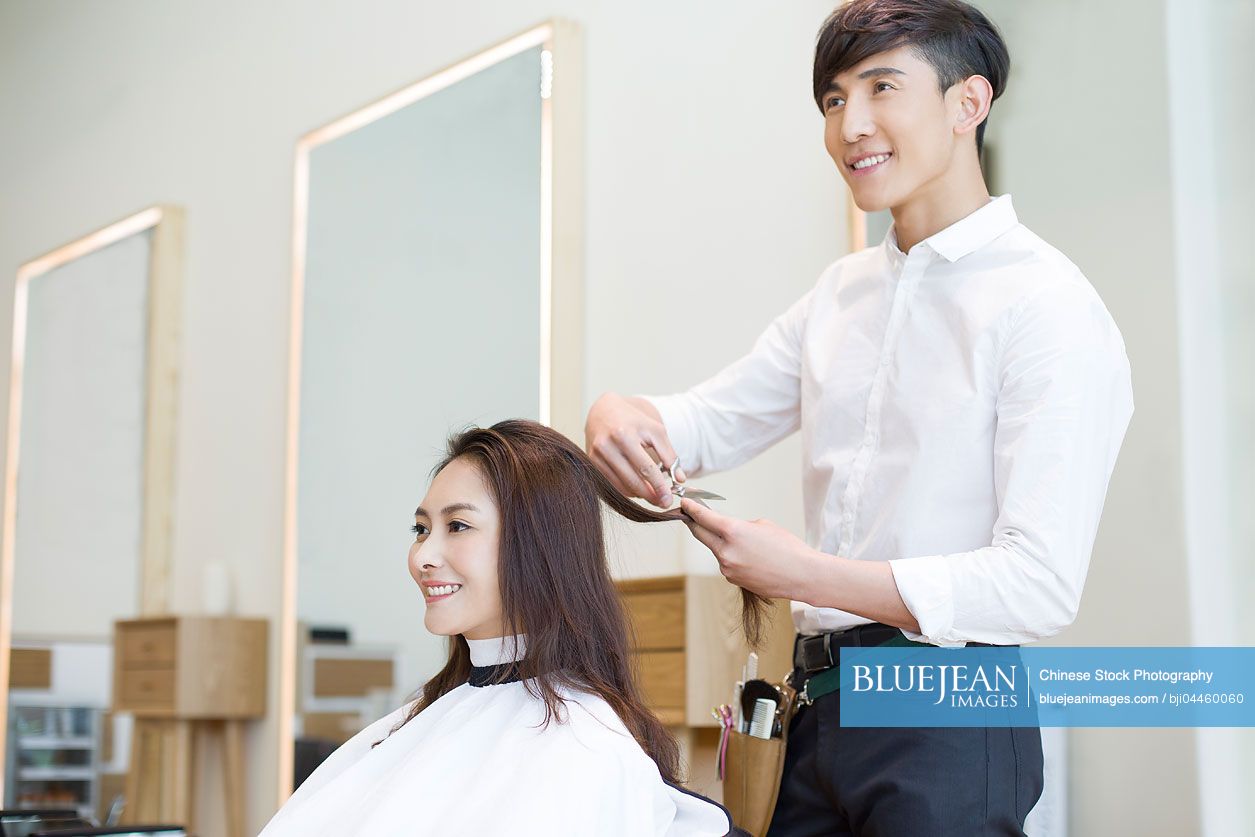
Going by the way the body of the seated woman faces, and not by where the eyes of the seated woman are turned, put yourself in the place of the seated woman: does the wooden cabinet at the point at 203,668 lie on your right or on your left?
on your right

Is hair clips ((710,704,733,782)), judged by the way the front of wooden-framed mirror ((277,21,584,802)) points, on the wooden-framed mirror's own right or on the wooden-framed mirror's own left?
on the wooden-framed mirror's own left

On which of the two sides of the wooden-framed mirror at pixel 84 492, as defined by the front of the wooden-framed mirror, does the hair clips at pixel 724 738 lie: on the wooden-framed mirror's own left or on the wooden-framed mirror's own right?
on the wooden-framed mirror's own left

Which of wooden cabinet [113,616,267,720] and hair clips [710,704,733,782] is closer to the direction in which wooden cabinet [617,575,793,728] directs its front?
the hair clips

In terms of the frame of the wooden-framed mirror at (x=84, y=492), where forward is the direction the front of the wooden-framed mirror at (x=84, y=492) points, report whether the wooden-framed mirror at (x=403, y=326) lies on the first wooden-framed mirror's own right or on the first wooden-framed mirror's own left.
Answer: on the first wooden-framed mirror's own left

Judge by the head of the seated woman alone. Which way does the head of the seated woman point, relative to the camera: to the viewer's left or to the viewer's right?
to the viewer's left

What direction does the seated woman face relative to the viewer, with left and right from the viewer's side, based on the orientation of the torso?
facing the viewer and to the left of the viewer

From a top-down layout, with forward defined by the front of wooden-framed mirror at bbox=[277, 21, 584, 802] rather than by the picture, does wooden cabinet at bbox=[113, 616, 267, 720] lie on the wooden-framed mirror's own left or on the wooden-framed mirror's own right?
on the wooden-framed mirror's own right

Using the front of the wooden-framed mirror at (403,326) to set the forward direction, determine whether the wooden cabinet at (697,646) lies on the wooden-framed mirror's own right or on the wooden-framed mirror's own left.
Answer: on the wooden-framed mirror's own left
